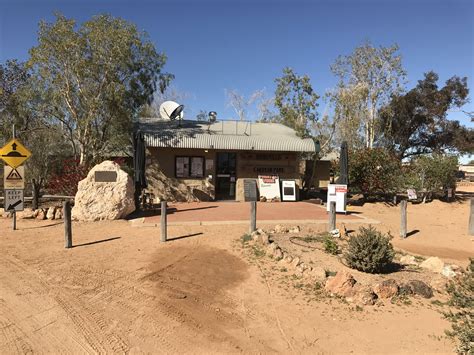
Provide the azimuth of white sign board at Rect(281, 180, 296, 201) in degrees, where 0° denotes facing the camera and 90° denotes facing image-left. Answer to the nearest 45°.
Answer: approximately 0°

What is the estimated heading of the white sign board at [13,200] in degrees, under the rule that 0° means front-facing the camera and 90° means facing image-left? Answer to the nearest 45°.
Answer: approximately 0°

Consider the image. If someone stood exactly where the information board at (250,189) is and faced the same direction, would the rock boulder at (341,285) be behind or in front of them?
in front

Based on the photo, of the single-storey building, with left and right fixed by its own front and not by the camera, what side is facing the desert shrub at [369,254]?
front

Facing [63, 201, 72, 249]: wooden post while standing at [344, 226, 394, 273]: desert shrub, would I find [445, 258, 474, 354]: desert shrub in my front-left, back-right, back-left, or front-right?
back-left

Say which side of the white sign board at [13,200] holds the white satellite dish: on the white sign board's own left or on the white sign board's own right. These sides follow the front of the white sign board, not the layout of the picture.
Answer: on the white sign board's own left

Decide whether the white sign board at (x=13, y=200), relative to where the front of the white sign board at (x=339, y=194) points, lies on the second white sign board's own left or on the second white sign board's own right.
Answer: on the second white sign board's own right

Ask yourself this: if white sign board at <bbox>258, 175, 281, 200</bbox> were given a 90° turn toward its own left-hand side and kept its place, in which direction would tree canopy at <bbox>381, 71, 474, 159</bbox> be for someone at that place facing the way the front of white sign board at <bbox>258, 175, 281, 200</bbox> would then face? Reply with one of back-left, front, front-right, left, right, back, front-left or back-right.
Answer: front-left

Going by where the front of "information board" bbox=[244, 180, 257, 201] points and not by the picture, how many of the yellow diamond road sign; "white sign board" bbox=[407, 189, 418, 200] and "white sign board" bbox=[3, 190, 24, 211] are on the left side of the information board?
1

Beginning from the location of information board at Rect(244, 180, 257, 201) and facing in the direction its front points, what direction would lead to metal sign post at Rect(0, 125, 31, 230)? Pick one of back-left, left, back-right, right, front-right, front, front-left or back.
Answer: front-right

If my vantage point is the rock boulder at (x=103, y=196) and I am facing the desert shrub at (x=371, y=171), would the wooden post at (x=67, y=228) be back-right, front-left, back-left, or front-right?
back-right

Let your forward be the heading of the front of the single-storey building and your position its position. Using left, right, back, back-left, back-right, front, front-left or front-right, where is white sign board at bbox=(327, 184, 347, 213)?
front-left

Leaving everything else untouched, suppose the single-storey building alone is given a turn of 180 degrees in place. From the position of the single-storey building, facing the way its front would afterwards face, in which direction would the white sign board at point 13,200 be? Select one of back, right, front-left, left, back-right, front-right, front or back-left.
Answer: back-left
